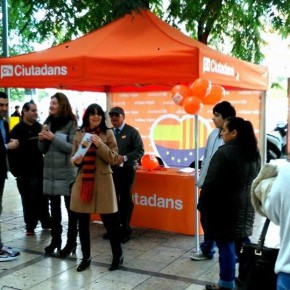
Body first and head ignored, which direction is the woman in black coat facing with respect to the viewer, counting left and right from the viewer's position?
facing to the left of the viewer

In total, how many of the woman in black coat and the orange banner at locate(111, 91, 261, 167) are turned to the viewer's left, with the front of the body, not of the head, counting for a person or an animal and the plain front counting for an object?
1

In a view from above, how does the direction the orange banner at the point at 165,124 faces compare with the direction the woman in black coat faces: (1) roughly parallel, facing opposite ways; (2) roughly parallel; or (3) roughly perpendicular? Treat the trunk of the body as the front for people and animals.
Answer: roughly perpendicular

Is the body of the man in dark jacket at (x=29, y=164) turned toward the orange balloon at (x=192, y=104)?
yes

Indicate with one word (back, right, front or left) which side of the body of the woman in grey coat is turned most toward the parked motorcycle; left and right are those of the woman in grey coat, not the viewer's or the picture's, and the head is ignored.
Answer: back

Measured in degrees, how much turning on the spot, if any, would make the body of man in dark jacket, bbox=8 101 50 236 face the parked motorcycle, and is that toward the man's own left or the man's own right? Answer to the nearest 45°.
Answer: approximately 90° to the man's own left

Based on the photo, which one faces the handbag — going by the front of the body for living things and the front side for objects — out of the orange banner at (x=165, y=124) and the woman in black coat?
the orange banner

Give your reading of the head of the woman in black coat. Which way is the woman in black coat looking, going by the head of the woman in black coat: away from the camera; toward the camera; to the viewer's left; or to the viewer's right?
to the viewer's left

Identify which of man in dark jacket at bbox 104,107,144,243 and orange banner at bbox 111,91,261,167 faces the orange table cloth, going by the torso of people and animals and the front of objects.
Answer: the orange banner

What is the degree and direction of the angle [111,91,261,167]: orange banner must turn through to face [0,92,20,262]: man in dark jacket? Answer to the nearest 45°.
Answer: approximately 45° to its right

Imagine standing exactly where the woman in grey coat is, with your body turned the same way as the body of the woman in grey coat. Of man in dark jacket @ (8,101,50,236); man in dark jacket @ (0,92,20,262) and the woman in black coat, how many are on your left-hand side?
1

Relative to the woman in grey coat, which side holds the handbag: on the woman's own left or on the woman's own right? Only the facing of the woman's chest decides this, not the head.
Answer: on the woman's own left

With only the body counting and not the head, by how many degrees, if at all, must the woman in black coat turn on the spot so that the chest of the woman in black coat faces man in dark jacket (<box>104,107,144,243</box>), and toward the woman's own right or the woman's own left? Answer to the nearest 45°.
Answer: approximately 45° to the woman's own right
